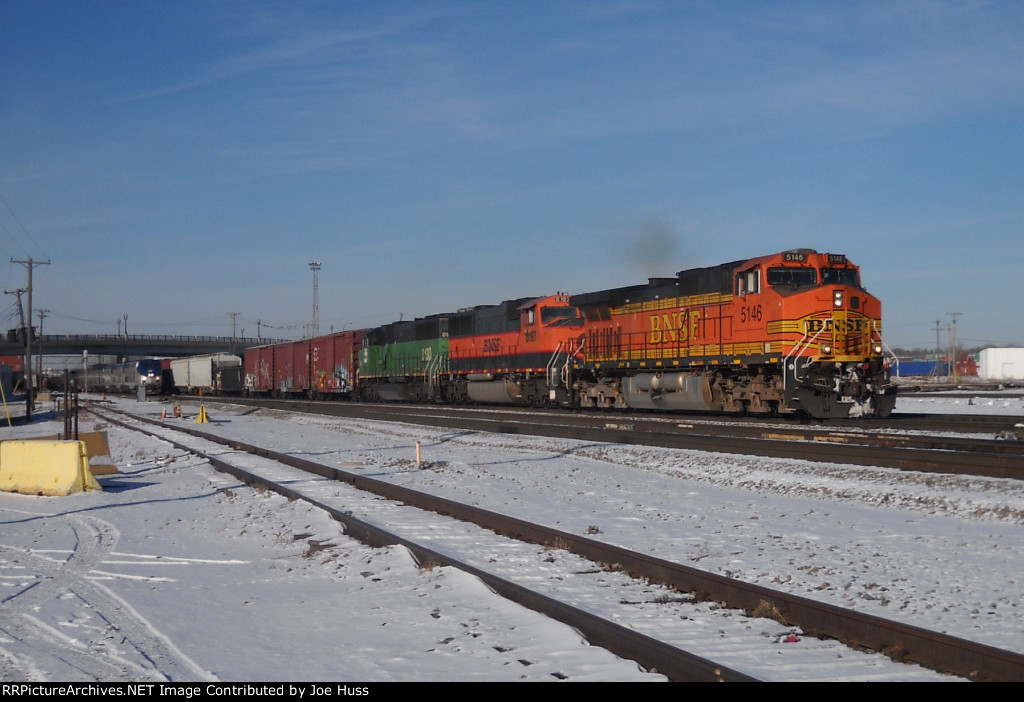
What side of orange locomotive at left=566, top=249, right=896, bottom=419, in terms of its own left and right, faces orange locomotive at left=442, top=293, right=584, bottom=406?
back

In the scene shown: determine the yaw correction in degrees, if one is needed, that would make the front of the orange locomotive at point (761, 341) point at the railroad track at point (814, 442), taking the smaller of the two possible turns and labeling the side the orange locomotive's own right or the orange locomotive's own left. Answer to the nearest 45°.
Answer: approximately 45° to the orange locomotive's own right

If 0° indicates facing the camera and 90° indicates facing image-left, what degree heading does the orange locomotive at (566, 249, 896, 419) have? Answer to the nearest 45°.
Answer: approximately 315°

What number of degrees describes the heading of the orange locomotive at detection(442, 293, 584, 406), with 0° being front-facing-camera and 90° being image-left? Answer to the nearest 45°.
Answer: approximately 315°

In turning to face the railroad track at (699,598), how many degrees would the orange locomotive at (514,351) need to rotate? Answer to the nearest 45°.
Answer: approximately 45° to its right

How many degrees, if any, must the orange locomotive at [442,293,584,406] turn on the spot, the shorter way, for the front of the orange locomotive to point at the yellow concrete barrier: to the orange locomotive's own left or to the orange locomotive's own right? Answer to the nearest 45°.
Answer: approximately 45° to the orange locomotive's own right

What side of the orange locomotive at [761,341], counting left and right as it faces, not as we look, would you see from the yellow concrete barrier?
right

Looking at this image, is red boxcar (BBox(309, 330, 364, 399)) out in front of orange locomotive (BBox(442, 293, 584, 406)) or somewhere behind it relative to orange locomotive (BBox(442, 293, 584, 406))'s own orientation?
behind
